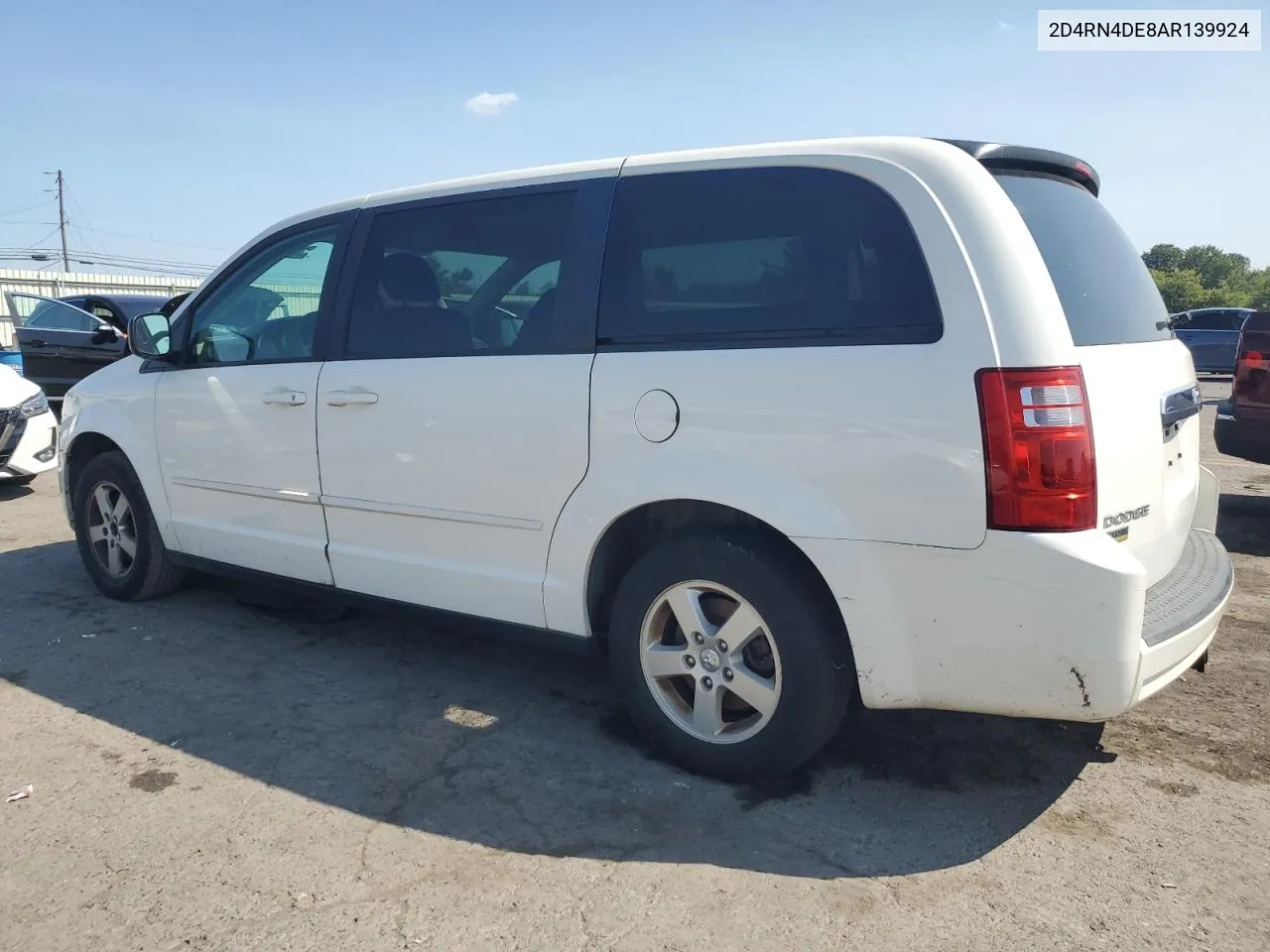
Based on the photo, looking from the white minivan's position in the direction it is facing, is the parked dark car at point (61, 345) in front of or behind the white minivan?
in front

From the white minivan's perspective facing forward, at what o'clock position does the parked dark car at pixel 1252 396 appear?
The parked dark car is roughly at 3 o'clock from the white minivan.

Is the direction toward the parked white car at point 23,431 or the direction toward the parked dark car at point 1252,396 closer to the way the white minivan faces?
the parked white car

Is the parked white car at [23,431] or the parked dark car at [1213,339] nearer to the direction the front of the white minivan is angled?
the parked white car

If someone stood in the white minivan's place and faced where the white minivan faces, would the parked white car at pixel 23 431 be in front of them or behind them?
in front

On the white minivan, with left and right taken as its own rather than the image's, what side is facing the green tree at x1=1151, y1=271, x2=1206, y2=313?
right

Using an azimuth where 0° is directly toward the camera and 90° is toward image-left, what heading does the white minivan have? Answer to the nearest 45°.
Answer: approximately 135°

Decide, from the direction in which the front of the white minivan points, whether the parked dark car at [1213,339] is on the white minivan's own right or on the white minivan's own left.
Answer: on the white minivan's own right
